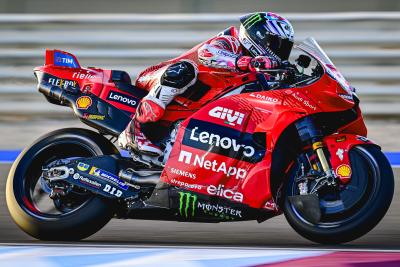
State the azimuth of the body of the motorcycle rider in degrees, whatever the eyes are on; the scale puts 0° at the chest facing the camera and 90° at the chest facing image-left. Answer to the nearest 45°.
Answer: approximately 270°

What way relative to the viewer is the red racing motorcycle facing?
to the viewer's right
